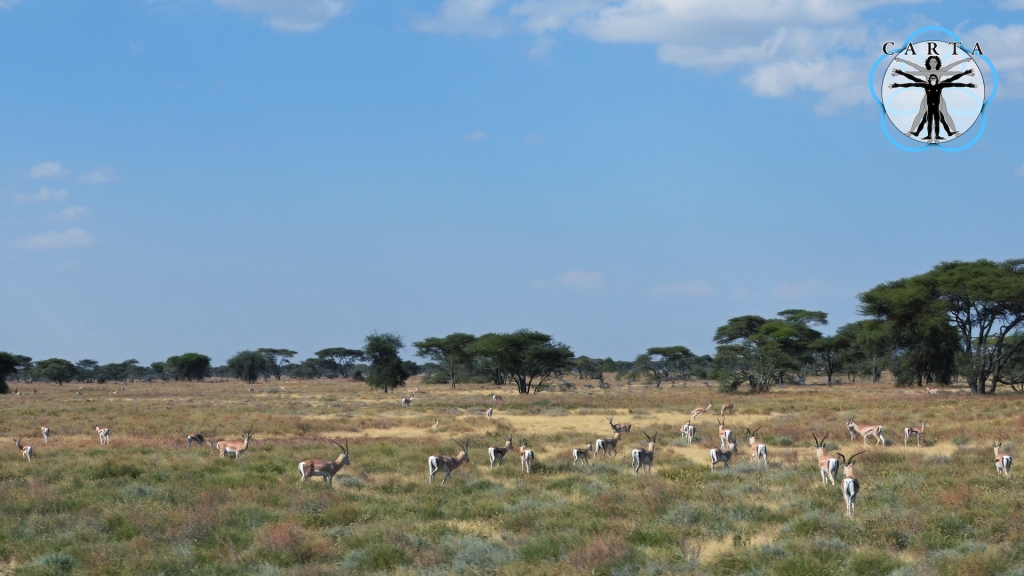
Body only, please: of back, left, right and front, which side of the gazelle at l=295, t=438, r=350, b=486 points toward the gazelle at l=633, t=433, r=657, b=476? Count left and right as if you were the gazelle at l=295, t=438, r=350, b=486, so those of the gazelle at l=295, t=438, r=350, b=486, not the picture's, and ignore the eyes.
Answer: front

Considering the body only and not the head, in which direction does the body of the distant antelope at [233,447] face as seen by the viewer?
to the viewer's right

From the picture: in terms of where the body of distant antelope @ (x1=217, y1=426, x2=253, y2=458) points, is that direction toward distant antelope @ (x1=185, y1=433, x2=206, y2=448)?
no

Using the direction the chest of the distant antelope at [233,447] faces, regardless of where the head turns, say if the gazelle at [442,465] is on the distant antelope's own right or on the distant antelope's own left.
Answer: on the distant antelope's own right

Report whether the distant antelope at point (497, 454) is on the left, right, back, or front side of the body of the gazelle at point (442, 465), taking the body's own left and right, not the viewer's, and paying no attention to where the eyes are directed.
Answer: front

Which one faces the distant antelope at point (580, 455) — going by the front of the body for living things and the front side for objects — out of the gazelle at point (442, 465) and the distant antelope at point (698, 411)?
the gazelle

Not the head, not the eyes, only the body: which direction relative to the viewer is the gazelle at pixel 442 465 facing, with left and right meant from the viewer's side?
facing away from the viewer and to the right of the viewer

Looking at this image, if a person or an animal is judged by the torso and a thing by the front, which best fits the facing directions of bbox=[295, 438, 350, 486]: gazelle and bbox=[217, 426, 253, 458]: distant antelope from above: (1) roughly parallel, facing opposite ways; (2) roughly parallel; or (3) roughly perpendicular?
roughly parallel

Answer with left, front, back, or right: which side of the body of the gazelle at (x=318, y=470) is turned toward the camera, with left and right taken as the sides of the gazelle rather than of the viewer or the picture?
right

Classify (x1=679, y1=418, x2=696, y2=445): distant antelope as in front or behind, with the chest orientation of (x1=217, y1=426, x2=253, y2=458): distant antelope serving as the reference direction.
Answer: in front

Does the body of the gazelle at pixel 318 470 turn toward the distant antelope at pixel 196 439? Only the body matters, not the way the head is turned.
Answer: no

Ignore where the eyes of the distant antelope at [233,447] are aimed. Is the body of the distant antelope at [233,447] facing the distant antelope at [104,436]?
no
